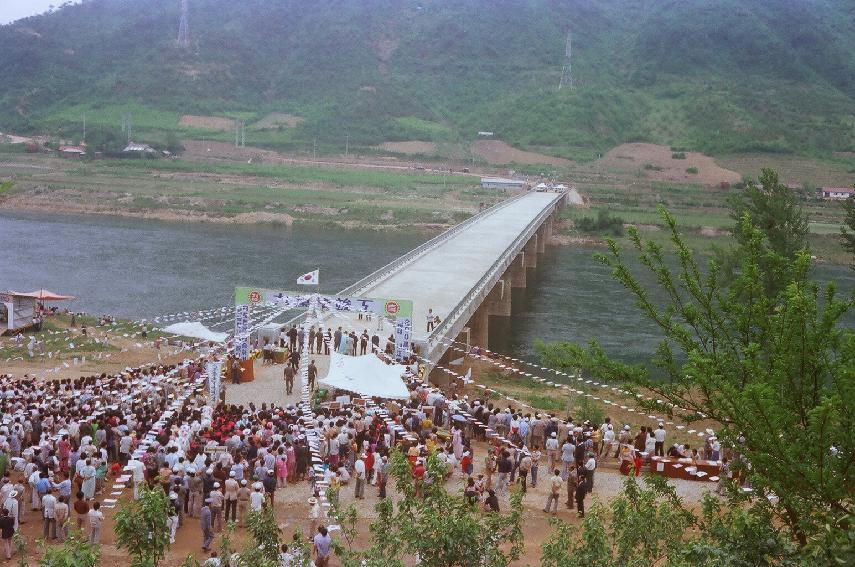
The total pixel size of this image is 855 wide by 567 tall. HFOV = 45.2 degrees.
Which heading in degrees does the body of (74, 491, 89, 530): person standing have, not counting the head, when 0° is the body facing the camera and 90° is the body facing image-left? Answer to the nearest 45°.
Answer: approximately 180°

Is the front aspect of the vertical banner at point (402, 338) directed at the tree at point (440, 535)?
yes

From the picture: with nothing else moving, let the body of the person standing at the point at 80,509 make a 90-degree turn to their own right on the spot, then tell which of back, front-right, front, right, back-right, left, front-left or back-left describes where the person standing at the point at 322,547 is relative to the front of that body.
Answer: front-right

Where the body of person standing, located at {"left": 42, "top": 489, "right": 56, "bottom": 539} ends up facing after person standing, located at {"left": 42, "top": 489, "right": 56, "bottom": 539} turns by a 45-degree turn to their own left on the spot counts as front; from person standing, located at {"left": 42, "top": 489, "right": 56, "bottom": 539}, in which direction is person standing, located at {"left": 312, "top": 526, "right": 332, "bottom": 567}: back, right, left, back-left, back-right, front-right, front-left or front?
back

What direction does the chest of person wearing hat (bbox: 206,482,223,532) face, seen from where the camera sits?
away from the camera

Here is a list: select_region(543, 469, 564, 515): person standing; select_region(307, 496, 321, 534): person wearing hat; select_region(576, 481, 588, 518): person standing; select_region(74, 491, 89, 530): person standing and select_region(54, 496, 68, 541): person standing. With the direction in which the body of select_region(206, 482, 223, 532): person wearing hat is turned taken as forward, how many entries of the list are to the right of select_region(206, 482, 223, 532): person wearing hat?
3

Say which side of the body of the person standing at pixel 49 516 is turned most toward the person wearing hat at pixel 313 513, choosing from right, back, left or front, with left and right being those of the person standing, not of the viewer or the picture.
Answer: right

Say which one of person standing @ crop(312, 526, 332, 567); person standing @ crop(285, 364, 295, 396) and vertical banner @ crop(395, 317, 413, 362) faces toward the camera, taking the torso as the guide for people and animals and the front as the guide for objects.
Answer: the vertical banner

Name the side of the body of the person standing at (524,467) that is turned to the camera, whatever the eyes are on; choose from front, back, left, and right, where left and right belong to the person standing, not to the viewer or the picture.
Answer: back
